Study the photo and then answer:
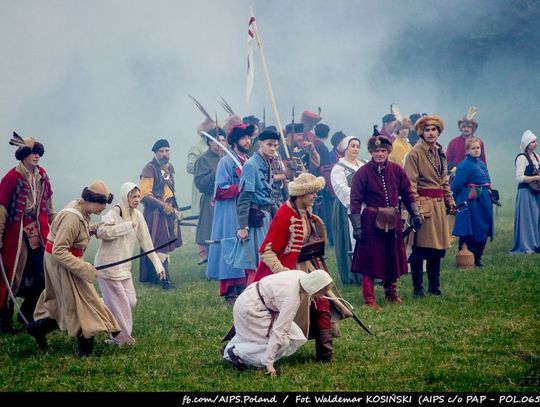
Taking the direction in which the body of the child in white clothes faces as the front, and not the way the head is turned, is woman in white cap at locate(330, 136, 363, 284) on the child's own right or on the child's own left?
on the child's own left

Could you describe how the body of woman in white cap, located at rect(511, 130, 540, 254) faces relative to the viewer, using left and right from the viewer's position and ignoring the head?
facing the viewer and to the right of the viewer

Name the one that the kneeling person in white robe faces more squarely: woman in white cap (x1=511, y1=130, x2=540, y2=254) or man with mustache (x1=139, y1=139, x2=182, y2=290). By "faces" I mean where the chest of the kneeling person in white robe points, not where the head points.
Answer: the woman in white cap

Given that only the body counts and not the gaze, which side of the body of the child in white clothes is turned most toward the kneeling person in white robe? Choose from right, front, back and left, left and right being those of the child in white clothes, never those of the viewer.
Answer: front

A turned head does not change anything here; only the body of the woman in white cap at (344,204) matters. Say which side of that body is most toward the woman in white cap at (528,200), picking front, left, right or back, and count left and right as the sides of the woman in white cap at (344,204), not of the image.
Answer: left

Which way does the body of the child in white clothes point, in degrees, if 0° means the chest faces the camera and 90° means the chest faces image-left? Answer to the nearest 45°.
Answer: approximately 315°

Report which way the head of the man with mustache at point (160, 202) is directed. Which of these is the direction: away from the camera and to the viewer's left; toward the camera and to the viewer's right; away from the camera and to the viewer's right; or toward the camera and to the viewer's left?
toward the camera and to the viewer's right

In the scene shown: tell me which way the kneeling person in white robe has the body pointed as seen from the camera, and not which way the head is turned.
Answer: to the viewer's right

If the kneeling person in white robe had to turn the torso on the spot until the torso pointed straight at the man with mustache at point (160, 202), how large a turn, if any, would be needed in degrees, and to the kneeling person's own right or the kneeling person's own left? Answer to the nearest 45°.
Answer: approximately 90° to the kneeling person's own left

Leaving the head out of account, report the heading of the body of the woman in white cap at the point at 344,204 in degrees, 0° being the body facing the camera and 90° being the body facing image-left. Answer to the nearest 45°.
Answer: approximately 315°
